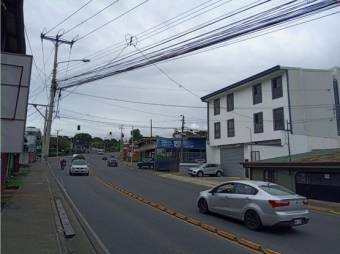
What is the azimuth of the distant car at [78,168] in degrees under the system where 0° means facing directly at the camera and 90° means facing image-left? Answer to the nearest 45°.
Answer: approximately 0°

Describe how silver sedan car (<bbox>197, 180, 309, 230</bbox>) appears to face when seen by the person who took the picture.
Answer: facing away from the viewer and to the left of the viewer

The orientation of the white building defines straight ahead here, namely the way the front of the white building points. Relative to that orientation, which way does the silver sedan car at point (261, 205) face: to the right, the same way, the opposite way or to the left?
to the right

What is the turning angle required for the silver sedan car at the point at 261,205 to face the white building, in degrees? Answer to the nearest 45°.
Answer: approximately 45° to its right

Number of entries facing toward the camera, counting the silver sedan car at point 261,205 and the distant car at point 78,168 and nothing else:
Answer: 1

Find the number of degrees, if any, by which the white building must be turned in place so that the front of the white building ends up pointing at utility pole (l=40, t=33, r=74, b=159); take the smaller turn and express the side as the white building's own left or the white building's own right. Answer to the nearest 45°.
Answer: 0° — it already faces it

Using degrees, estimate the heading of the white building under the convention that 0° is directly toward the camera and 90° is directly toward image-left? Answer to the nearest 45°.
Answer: approximately 45°

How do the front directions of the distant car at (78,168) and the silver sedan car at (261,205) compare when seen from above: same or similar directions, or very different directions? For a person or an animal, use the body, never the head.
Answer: very different directions

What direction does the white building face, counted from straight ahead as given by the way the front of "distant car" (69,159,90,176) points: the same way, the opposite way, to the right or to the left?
to the right
